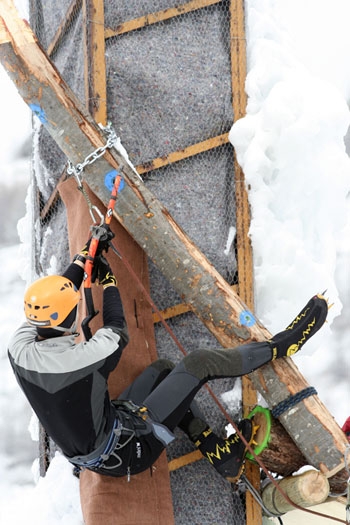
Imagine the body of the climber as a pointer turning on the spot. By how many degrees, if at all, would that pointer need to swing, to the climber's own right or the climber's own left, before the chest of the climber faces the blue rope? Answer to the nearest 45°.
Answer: approximately 45° to the climber's own right

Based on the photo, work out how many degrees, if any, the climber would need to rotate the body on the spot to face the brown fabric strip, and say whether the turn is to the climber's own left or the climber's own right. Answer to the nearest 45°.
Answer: approximately 45° to the climber's own left

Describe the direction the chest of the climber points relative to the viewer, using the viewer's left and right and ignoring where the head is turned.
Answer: facing away from the viewer and to the right of the viewer
